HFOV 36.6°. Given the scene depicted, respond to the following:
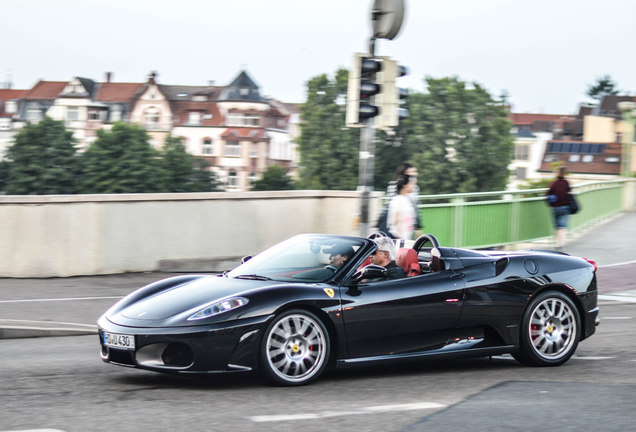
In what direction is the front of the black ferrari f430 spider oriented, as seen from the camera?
facing the viewer and to the left of the viewer

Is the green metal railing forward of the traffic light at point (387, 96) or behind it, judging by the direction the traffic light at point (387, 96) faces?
forward

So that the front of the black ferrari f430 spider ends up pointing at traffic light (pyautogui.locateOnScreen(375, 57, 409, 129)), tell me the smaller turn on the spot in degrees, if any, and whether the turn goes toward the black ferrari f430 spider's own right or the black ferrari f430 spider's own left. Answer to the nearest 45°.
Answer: approximately 135° to the black ferrari f430 spider's own right

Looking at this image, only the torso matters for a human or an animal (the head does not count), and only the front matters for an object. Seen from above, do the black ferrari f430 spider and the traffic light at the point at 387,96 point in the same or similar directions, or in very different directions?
very different directions

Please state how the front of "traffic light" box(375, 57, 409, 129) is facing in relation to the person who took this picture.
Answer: facing away from the viewer and to the right of the viewer

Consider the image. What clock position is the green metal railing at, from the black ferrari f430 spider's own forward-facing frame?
The green metal railing is roughly at 5 o'clock from the black ferrari f430 spider.

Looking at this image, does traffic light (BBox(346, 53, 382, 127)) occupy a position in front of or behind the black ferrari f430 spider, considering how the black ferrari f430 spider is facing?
behind

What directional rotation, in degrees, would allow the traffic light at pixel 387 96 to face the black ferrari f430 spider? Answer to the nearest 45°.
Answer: approximately 135° to its right
